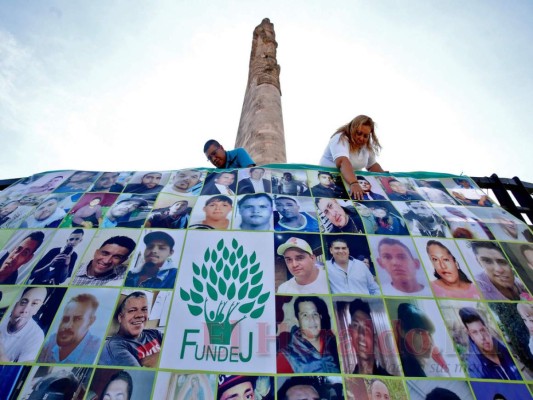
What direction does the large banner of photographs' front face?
toward the camera
